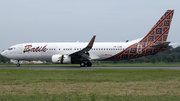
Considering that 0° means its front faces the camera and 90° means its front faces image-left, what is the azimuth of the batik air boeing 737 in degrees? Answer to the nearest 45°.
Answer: approximately 90°
